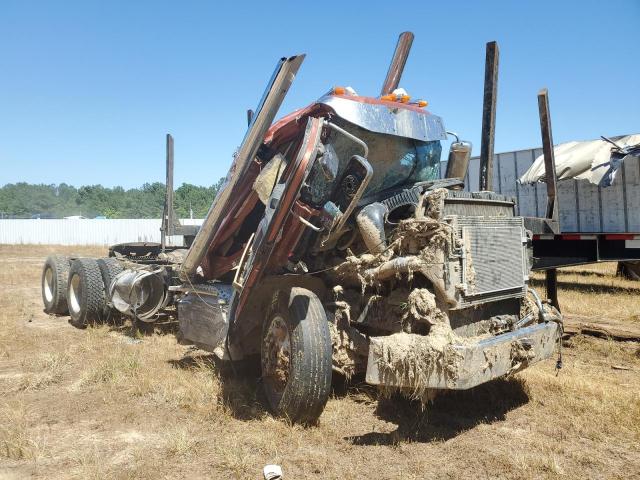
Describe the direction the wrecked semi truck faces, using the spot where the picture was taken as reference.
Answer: facing the viewer and to the right of the viewer

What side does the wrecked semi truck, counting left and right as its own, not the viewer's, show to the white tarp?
left
